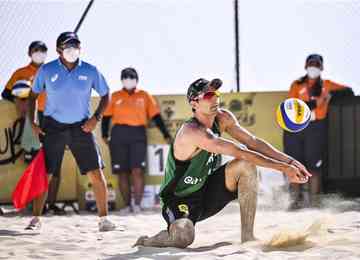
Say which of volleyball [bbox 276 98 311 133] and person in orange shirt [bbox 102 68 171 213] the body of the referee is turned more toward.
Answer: the volleyball

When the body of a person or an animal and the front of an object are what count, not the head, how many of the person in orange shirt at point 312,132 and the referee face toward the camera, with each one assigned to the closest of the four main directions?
2

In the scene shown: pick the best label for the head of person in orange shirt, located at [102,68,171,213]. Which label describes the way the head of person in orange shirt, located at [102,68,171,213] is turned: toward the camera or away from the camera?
toward the camera

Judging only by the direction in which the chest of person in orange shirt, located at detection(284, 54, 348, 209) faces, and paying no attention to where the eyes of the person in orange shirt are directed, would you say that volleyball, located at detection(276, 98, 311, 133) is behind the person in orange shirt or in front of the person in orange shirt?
in front

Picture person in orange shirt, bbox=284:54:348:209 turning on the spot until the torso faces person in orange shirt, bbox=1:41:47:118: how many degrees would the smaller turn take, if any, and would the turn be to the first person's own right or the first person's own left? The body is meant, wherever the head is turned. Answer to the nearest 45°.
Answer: approximately 90° to the first person's own right

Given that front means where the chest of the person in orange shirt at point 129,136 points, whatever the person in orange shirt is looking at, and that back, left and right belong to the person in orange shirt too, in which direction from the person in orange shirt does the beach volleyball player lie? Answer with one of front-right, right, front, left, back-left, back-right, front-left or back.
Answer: front

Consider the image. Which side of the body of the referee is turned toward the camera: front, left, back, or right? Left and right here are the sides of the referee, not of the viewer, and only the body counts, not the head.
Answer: front

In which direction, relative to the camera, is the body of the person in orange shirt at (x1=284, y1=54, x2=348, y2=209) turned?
toward the camera

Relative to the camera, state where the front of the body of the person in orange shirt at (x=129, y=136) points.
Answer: toward the camera

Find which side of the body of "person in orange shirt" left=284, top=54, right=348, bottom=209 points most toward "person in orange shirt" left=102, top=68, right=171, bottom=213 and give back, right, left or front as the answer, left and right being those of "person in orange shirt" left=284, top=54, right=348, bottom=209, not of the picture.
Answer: right

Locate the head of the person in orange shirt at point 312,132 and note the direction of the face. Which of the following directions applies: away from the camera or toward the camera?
toward the camera
